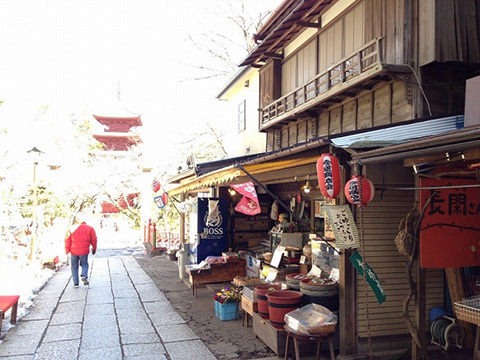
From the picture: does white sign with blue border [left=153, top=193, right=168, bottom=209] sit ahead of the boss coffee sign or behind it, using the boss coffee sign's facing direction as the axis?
behind

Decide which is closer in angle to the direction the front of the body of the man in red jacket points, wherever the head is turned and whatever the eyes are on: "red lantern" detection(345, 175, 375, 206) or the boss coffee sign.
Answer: the boss coffee sign

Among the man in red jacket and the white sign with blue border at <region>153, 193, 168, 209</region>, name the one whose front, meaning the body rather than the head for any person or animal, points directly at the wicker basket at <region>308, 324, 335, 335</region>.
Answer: the white sign with blue border

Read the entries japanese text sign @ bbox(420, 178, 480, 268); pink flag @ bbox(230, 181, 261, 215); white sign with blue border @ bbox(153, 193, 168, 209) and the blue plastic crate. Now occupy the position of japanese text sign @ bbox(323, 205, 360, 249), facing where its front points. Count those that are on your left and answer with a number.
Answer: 1

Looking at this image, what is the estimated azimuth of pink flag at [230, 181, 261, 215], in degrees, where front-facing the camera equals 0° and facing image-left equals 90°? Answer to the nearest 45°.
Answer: approximately 0°

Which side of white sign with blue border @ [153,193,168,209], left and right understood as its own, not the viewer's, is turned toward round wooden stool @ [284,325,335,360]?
front

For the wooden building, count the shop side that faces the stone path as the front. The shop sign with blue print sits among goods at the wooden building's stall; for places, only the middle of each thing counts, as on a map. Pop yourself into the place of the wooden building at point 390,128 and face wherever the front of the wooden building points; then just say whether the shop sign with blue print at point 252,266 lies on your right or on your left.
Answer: on your right

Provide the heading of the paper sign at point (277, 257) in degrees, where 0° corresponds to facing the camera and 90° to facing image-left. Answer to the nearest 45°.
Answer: approximately 45°

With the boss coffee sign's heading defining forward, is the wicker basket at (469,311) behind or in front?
in front

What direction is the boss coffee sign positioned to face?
toward the camera

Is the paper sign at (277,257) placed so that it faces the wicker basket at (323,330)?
no

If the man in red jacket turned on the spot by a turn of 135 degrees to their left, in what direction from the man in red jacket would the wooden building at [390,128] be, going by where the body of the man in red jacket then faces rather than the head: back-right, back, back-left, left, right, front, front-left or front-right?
left

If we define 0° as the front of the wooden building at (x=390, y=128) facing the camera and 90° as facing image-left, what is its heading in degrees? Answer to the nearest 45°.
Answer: approximately 45°

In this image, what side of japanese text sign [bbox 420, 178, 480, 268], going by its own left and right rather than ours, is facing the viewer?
front

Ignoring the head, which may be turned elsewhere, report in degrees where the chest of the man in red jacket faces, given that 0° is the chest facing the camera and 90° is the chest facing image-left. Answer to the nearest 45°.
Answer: approximately 180°

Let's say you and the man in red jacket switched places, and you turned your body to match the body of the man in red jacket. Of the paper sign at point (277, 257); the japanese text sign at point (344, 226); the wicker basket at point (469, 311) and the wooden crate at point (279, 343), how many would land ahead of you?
0

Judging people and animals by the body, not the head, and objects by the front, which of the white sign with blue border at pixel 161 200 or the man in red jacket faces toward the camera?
the white sign with blue border

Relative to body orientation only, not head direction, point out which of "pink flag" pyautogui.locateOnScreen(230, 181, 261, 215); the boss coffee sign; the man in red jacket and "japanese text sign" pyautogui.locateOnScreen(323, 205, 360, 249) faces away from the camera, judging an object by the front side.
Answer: the man in red jacket

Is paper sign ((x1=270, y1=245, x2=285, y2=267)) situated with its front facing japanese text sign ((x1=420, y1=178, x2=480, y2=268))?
no

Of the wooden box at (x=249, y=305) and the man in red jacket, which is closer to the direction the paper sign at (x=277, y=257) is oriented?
the wooden box
